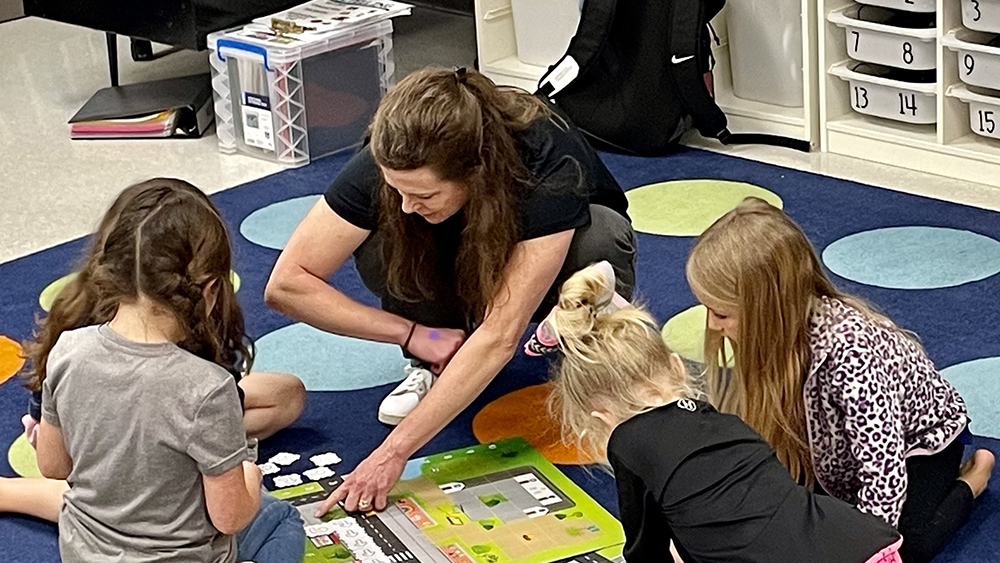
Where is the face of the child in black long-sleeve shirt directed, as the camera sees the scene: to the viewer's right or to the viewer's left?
to the viewer's left

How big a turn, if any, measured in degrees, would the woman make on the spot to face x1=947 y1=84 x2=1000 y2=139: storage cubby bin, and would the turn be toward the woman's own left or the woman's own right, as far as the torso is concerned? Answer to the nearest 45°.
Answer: approximately 180°

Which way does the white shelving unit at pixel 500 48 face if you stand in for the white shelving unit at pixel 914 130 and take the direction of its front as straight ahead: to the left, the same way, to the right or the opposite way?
the same way

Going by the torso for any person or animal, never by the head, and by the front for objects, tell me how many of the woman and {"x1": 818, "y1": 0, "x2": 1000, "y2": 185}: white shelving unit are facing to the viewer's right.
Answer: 0

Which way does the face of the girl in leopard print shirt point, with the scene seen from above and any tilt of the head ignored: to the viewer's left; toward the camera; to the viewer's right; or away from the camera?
to the viewer's left

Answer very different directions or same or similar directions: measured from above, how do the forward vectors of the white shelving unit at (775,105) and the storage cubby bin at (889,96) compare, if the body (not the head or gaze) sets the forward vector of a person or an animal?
same or similar directions

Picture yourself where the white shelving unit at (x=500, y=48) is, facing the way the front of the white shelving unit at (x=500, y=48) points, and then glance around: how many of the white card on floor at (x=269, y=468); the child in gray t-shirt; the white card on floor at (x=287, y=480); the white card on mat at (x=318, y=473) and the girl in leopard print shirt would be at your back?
0

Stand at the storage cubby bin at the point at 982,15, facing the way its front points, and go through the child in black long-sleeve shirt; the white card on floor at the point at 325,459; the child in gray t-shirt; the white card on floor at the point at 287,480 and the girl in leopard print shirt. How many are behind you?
0

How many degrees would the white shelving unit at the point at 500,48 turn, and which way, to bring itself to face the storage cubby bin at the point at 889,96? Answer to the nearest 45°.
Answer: approximately 90° to its left

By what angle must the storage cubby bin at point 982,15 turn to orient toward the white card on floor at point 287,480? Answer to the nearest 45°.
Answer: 0° — it already faces it

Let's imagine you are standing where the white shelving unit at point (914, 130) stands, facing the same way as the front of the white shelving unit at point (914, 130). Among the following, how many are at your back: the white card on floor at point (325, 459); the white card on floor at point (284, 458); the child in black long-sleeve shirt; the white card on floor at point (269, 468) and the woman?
0

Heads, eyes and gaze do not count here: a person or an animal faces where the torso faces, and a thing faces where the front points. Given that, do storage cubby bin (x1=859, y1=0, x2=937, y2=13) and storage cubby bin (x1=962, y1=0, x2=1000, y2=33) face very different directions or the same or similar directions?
same or similar directions

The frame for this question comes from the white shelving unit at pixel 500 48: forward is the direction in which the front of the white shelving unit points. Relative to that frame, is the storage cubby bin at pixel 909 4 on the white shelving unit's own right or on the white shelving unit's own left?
on the white shelving unit's own left

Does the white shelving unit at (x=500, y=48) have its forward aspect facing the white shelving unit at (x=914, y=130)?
no
